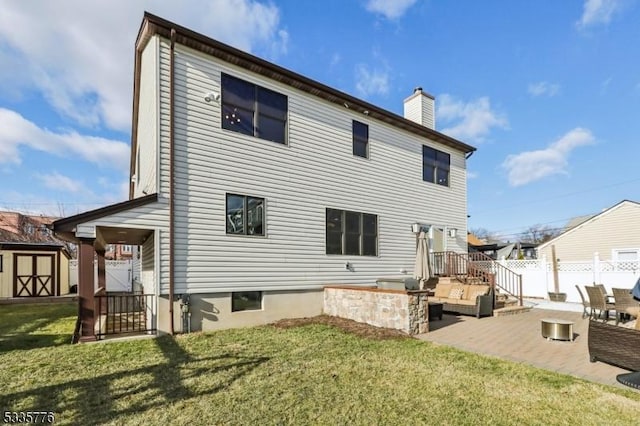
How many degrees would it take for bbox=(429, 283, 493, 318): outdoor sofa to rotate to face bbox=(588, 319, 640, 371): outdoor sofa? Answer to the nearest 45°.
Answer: approximately 45° to its left

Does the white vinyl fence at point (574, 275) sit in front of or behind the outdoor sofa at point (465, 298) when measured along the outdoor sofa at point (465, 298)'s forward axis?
behind

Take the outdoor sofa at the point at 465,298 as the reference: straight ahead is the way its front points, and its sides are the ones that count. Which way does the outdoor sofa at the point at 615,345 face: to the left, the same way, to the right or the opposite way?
the opposite way

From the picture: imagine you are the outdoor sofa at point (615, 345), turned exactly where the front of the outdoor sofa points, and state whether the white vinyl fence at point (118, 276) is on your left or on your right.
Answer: on your left

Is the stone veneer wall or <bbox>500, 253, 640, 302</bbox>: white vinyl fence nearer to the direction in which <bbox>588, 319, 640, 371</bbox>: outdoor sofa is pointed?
the white vinyl fence
